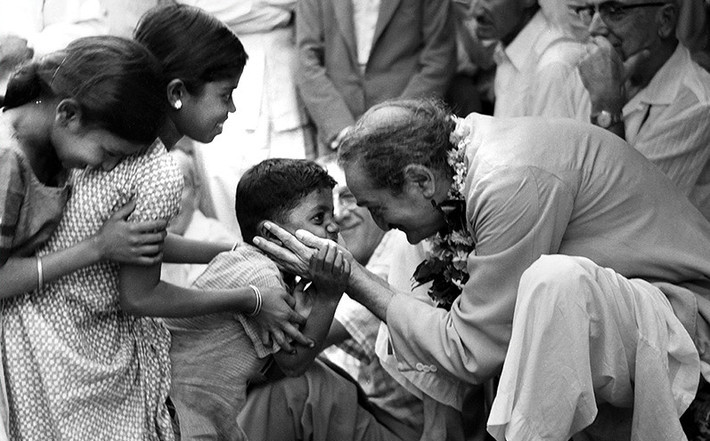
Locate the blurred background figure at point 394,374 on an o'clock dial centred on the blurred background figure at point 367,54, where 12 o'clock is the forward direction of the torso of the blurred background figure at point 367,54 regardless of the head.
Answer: the blurred background figure at point 394,374 is roughly at 12 o'clock from the blurred background figure at point 367,54.

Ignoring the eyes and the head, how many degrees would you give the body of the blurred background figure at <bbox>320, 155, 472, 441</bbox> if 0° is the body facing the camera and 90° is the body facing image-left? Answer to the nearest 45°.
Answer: approximately 45°

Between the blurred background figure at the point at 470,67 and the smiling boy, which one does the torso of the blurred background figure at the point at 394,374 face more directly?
the smiling boy

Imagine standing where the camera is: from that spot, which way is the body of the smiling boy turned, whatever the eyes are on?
to the viewer's right

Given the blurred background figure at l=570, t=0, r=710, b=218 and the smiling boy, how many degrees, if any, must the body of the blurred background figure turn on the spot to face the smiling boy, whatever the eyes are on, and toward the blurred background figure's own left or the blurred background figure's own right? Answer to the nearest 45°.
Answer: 0° — they already face them

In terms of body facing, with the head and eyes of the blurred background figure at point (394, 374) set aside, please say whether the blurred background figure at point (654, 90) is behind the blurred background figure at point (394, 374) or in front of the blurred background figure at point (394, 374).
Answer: behind

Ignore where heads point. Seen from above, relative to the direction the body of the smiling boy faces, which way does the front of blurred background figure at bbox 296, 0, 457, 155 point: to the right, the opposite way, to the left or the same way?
to the right

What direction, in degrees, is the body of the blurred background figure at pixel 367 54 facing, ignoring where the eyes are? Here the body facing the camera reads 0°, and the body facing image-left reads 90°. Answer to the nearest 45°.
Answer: approximately 0°

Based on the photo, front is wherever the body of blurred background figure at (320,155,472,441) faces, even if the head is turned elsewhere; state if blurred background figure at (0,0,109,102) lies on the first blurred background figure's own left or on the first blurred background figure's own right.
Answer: on the first blurred background figure's own right
